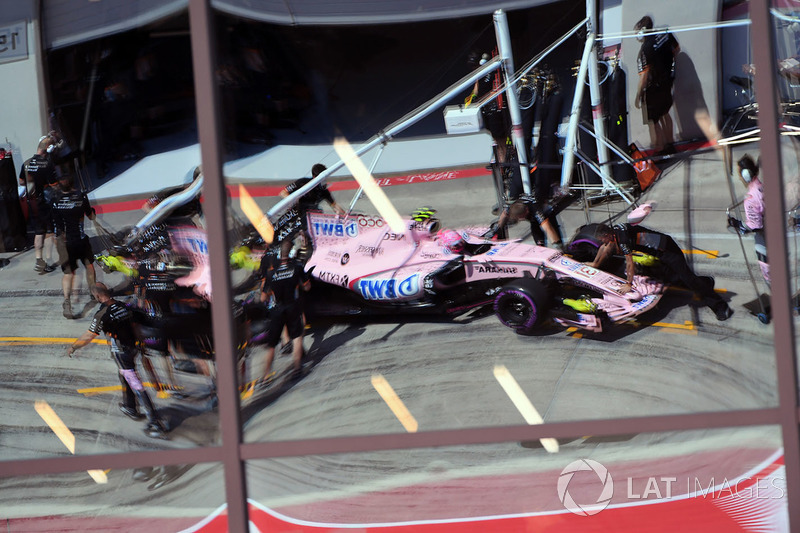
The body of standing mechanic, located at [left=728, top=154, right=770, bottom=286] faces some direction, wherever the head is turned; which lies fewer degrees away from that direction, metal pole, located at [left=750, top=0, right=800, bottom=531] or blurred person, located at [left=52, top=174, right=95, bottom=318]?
the blurred person

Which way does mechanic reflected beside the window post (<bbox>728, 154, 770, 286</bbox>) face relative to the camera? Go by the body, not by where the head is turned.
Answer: to the viewer's left

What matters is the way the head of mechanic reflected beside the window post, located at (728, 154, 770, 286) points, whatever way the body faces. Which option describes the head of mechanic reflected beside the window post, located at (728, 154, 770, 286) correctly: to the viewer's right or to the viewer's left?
to the viewer's left
